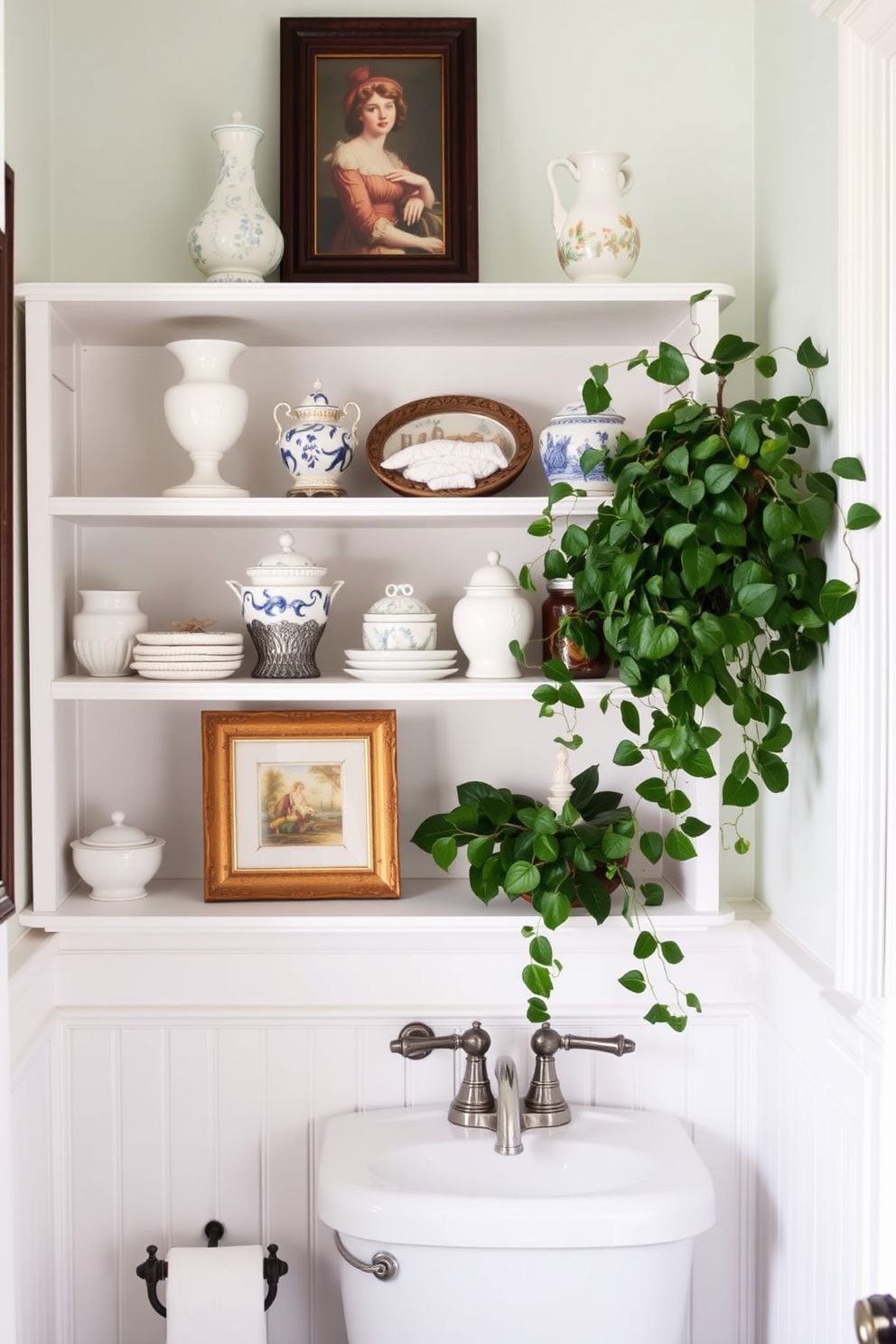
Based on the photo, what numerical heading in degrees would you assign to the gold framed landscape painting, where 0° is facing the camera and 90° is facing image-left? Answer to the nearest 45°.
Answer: approximately 0°

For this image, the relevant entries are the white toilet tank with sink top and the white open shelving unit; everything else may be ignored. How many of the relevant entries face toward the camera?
2

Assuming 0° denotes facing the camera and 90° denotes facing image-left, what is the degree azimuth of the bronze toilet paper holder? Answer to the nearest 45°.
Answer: approximately 0°
